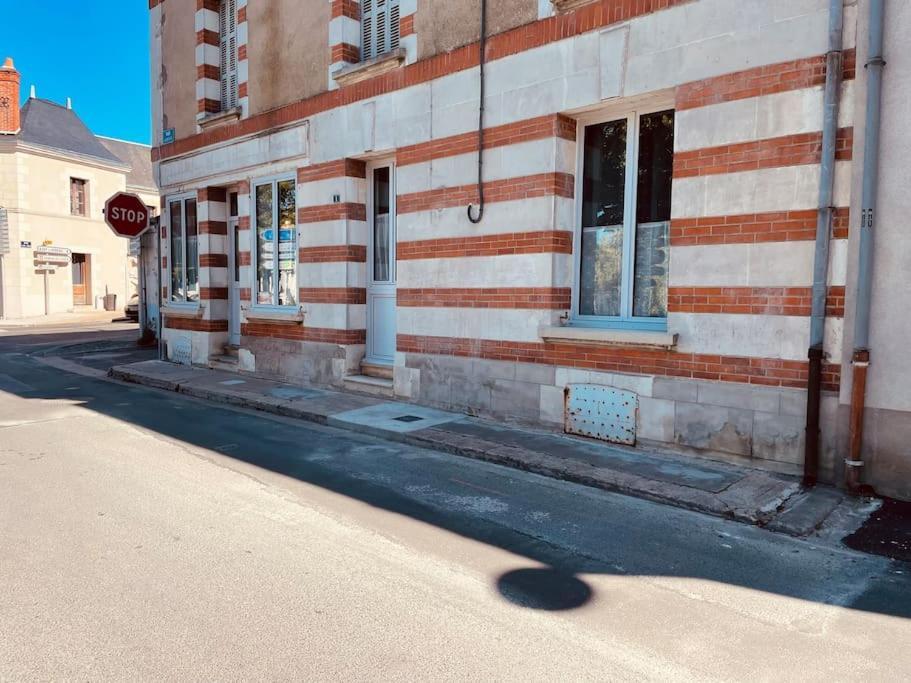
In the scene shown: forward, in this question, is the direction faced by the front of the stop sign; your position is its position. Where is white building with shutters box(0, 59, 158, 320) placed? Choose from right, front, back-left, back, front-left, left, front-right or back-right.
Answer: back

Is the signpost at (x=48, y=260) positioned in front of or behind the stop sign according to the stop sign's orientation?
behind

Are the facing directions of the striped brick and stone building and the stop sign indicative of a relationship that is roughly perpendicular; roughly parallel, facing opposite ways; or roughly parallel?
roughly perpendicular

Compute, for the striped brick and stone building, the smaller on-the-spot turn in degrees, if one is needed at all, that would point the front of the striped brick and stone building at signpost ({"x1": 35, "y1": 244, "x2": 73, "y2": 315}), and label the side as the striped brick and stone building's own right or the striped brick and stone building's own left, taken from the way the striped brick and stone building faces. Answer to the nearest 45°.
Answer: approximately 90° to the striped brick and stone building's own right

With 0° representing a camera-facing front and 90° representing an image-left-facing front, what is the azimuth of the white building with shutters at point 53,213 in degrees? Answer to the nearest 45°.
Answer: approximately 315°

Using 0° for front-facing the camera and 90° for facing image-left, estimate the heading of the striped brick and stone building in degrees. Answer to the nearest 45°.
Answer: approximately 45°

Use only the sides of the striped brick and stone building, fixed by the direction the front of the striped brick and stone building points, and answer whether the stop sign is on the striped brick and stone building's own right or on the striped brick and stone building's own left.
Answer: on the striped brick and stone building's own right

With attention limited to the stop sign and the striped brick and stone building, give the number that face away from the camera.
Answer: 0

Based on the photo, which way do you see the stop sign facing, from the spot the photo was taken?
facing the viewer

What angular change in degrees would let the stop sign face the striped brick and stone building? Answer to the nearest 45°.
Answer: approximately 45° to its left

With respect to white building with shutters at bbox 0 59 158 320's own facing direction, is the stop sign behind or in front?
in front
